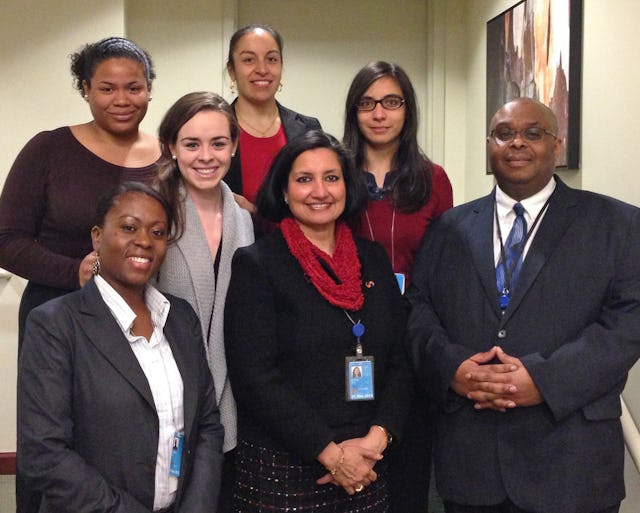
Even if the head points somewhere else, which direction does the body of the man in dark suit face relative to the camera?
toward the camera

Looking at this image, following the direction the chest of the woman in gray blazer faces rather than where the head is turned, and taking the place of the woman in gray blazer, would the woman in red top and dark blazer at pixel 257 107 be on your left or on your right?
on your left

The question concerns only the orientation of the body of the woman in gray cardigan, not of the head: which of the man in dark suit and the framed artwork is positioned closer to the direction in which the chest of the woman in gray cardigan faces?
the man in dark suit

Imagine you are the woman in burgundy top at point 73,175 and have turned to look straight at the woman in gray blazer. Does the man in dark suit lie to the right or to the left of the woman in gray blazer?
left

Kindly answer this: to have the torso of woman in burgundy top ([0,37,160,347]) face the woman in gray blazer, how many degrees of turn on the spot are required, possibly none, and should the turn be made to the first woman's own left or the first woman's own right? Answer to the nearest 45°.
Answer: approximately 45° to the first woman's own right

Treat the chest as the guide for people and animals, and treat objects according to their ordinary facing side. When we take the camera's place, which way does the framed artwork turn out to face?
facing the viewer and to the left of the viewer

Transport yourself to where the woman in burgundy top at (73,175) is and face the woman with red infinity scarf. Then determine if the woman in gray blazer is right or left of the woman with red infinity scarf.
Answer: right

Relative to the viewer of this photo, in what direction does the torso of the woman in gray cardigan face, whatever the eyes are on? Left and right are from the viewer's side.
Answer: facing the viewer and to the right of the viewer

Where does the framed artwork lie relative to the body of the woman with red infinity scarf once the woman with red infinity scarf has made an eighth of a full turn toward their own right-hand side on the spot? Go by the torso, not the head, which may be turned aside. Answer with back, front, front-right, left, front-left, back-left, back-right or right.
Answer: back-left
